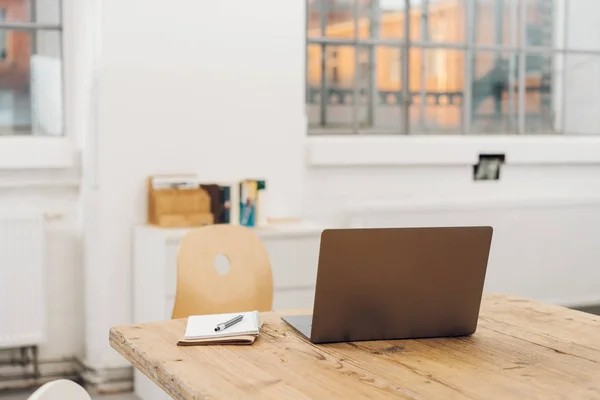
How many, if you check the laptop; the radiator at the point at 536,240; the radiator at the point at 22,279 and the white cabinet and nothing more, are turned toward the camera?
3

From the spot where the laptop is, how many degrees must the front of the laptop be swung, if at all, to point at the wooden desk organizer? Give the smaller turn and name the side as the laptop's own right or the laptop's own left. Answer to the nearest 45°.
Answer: approximately 45° to the laptop's own left

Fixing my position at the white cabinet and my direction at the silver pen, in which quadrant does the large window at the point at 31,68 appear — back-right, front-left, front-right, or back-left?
back-right

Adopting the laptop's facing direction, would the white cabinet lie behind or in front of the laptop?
in front

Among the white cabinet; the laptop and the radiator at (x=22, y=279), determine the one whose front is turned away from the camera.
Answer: the laptop

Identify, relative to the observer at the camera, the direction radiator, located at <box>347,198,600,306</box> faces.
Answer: facing the viewer

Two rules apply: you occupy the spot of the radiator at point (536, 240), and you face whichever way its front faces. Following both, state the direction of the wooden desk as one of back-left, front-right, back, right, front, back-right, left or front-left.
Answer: front

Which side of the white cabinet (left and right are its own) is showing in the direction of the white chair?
front

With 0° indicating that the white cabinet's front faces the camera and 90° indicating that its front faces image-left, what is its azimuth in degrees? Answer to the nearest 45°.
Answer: approximately 0°

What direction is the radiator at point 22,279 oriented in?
toward the camera

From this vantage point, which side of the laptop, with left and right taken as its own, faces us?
back

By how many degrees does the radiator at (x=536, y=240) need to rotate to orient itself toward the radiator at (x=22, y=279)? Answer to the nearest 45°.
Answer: approximately 45° to its right

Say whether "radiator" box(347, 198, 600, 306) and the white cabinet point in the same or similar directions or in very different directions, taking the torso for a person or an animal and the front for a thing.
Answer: same or similar directions

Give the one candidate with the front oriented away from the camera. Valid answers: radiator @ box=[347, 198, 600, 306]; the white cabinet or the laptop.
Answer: the laptop

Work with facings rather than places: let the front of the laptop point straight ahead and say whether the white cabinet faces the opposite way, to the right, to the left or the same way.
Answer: the opposite way

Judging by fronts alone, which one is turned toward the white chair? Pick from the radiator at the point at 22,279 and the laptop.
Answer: the radiator

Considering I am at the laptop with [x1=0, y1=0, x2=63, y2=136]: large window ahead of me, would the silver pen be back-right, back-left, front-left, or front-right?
front-left
